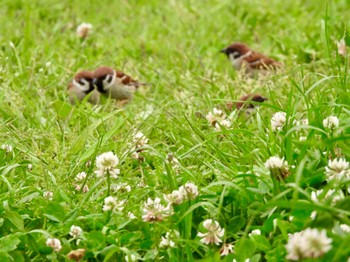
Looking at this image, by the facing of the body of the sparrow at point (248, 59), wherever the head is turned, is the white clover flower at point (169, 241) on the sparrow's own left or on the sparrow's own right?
on the sparrow's own left

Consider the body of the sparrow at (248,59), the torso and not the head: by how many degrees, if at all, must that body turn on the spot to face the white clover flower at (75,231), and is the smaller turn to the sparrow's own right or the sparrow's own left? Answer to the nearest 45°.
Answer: approximately 90° to the sparrow's own left

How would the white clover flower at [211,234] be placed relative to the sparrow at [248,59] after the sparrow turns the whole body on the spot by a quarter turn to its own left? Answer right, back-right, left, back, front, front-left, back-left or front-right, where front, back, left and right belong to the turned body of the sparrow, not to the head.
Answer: front

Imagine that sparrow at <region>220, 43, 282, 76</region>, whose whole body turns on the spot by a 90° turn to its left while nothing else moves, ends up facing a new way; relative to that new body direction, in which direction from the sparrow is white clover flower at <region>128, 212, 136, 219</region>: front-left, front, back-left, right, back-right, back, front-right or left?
front

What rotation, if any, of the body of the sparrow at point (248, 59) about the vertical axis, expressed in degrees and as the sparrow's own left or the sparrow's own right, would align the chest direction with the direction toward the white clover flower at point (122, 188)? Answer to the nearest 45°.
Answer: approximately 90° to the sparrow's own left

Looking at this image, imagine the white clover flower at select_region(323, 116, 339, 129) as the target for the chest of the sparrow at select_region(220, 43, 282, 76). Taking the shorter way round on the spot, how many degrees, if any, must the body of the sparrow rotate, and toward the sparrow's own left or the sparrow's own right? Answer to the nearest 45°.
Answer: approximately 90° to the sparrow's own left

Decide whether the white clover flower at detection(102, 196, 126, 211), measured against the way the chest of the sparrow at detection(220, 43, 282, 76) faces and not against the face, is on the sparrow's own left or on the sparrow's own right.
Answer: on the sparrow's own left

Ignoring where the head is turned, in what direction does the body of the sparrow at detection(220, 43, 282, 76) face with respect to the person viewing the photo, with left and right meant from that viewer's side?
facing to the left of the viewer

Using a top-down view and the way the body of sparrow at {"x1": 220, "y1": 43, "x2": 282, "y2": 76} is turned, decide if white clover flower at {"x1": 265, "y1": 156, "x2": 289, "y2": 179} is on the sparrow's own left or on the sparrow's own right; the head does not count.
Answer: on the sparrow's own left

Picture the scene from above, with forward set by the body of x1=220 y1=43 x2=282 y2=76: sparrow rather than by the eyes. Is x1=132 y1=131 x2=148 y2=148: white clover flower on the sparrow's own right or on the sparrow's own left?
on the sparrow's own left

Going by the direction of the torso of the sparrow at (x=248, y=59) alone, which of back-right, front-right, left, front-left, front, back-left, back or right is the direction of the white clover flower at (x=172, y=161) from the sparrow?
left

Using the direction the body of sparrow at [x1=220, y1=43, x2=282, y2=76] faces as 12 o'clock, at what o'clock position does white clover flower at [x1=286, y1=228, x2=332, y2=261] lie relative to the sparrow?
The white clover flower is roughly at 9 o'clock from the sparrow.

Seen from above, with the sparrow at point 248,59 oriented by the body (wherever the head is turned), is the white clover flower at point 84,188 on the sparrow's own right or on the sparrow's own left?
on the sparrow's own left

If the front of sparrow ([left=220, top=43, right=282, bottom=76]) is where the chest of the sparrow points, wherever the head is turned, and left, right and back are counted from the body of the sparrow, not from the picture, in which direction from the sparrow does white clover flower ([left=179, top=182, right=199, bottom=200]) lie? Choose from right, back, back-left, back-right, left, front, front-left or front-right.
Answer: left

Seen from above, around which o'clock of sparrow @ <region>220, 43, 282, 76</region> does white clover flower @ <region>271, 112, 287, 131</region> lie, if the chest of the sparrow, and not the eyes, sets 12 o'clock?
The white clover flower is roughly at 9 o'clock from the sparrow.

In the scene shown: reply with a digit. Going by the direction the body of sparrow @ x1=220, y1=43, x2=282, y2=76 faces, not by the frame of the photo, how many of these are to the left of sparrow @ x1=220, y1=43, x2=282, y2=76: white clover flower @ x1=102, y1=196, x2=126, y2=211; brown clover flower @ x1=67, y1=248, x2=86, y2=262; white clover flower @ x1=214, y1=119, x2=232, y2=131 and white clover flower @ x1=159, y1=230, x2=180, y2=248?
4
